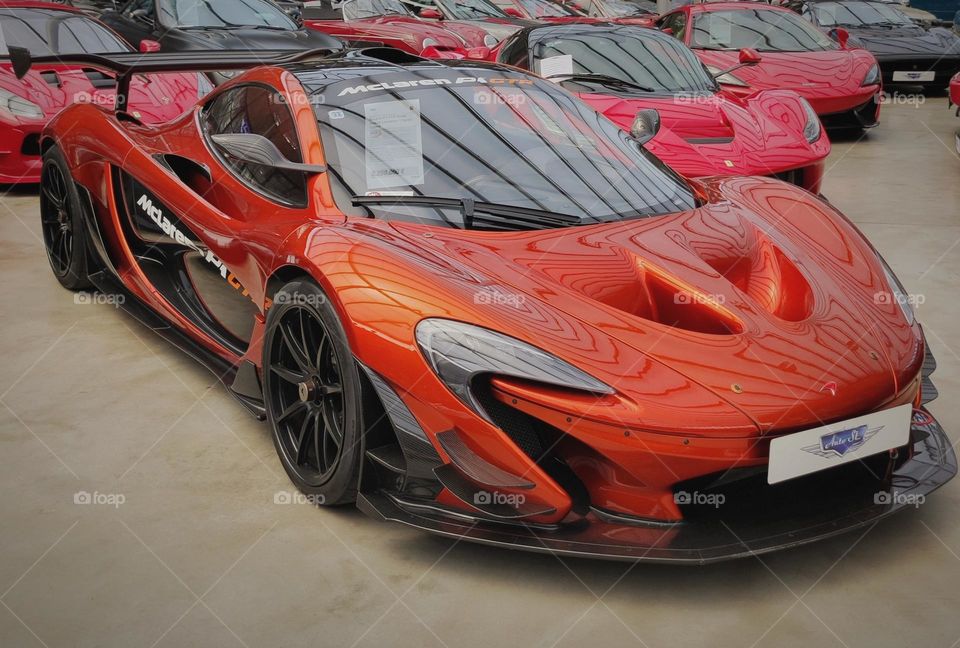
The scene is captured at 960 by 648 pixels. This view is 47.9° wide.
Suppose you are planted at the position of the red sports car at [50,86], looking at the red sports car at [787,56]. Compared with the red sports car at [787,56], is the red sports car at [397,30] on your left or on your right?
left

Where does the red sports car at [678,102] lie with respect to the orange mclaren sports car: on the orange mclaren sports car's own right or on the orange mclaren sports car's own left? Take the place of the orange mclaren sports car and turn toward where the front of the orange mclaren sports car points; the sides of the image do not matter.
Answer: on the orange mclaren sports car's own left

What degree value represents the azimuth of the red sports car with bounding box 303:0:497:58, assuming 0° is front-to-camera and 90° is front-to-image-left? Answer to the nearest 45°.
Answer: approximately 315°

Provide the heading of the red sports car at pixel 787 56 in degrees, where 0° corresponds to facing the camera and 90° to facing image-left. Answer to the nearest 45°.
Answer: approximately 315°

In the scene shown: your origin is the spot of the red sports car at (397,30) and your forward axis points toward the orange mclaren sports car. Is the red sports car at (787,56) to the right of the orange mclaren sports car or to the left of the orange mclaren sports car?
left

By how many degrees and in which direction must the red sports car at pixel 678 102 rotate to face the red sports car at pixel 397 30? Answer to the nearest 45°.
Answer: approximately 180°

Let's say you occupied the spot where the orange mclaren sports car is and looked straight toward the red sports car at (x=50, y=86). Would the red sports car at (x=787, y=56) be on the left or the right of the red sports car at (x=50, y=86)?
right

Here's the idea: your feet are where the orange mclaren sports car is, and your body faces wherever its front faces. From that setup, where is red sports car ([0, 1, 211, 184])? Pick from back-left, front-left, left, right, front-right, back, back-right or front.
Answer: back

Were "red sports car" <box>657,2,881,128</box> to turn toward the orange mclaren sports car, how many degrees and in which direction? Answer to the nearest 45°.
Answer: approximately 45° to its right

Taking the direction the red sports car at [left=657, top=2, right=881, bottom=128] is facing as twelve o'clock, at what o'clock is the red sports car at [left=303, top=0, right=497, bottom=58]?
the red sports car at [left=303, top=0, right=497, bottom=58] is roughly at 5 o'clock from the red sports car at [left=657, top=2, right=881, bottom=128].
